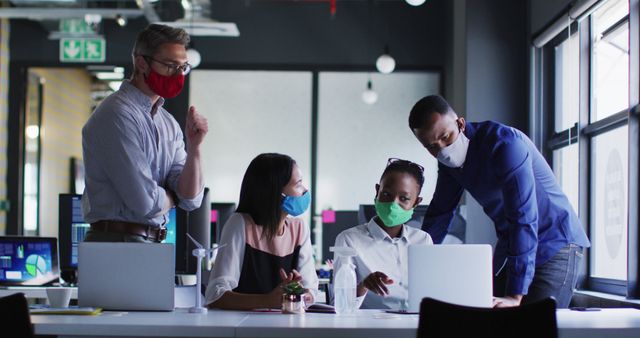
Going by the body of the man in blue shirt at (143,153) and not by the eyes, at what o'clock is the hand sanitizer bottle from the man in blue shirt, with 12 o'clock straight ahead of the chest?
The hand sanitizer bottle is roughly at 11 o'clock from the man in blue shirt.

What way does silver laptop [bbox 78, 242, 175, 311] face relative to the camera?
away from the camera

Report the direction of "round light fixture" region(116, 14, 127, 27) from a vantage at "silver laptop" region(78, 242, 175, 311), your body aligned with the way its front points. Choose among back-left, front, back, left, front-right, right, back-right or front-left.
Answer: front

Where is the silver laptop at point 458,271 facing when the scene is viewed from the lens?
facing away from the viewer

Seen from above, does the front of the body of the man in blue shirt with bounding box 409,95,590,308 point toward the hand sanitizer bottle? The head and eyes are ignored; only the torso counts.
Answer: yes

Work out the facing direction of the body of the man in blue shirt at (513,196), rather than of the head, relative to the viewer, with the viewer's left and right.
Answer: facing the viewer and to the left of the viewer

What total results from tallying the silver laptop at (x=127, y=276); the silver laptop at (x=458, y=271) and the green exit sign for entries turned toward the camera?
1

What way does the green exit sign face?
toward the camera

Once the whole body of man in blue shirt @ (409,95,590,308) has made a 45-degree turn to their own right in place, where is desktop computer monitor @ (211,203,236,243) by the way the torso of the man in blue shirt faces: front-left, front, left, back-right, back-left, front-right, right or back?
front-right

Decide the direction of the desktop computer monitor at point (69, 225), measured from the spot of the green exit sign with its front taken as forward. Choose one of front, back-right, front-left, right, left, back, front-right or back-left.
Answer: front

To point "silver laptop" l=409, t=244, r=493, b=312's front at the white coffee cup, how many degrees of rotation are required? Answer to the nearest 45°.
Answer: approximately 90° to its left

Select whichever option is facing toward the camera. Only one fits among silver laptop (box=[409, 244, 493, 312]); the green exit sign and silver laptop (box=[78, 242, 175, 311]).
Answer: the green exit sign

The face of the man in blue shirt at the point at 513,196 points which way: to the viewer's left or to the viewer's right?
to the viewer's left

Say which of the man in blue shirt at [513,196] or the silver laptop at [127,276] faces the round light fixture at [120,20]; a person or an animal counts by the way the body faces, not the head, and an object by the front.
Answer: the silver laptop
